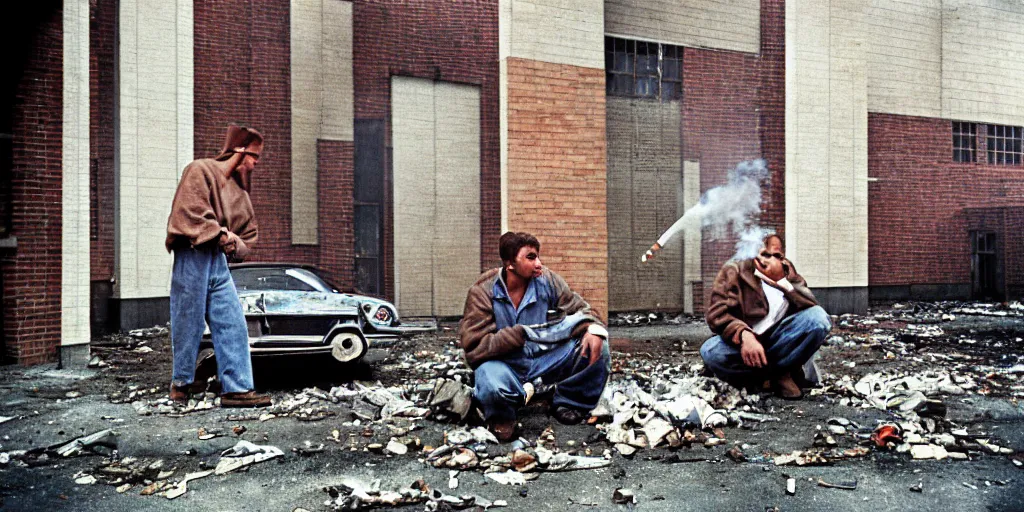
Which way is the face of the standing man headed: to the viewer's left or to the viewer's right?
to the viewer's right

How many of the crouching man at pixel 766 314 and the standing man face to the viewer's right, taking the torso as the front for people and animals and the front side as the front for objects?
1

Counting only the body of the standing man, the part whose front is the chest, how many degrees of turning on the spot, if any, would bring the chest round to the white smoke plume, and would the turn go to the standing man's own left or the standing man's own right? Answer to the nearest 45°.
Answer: approximately 45° to the standing man's own left

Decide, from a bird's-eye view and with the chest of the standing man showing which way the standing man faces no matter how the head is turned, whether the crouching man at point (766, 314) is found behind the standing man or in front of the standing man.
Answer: in front

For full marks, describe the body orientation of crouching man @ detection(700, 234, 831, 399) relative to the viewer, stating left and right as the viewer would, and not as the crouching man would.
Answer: facing the viewer

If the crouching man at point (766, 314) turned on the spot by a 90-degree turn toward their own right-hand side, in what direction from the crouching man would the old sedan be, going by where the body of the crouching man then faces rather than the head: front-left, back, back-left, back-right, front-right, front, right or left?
front

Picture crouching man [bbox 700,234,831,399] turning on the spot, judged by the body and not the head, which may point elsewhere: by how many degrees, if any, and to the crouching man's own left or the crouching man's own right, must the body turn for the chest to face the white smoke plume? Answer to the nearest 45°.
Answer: approximately 90° to the crouching man's own right

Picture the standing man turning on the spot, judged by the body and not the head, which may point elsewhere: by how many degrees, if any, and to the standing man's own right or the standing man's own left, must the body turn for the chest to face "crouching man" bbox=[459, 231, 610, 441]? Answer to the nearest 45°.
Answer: approximately 45° to the standing man's own right

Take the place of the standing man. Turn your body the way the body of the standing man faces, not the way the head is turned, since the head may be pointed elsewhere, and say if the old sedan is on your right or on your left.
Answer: on your left

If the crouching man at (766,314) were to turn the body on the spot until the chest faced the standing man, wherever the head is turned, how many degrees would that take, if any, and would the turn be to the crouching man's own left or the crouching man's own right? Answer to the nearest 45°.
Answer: approximately 90° to the crouching man's own right

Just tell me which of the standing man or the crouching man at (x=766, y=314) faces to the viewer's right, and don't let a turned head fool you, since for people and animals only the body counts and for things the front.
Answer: the standing man

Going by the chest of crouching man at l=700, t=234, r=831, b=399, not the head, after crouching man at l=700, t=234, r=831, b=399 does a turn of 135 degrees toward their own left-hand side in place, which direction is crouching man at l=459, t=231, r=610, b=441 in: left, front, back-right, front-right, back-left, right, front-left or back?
back

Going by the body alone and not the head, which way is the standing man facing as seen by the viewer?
to the viewer's right
